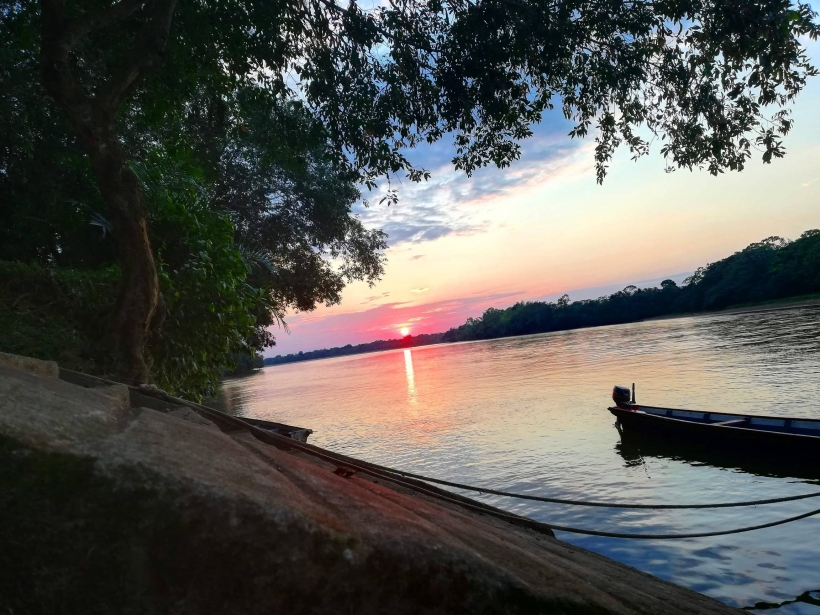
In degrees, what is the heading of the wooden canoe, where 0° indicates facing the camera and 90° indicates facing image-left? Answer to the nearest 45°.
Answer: approximately 315°
